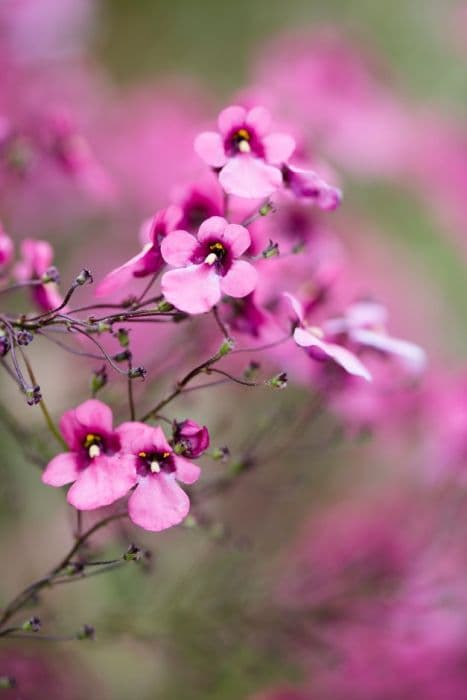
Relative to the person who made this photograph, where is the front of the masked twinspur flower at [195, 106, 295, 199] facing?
facing the viewer
